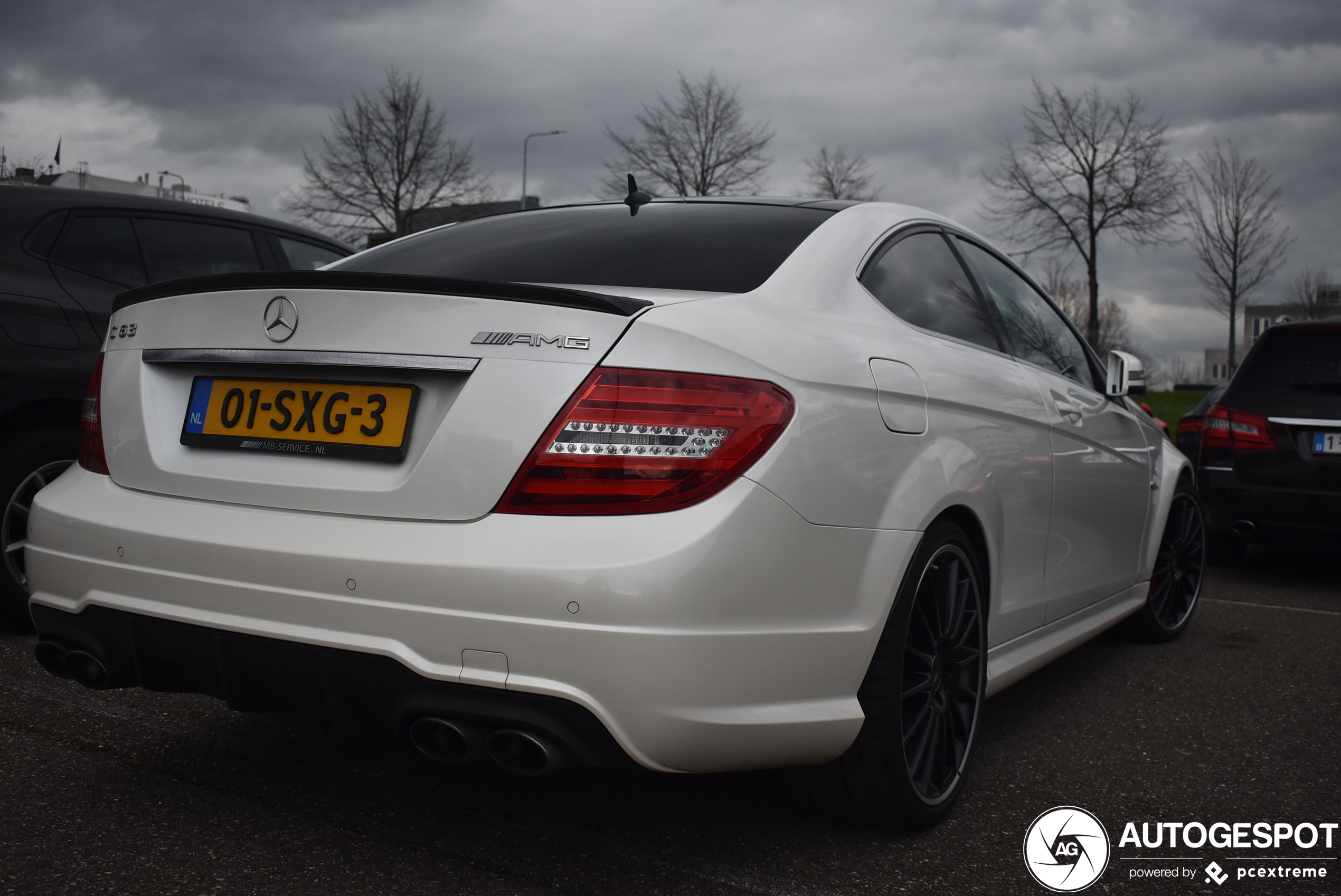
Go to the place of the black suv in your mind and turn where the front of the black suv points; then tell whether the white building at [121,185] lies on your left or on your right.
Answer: on your left

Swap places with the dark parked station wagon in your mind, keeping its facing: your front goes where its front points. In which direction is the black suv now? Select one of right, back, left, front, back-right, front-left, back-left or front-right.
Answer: back-left

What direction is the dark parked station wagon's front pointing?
away from the camera

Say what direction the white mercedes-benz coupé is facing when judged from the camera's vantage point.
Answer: facing away from the viewer and to the right of the viewer

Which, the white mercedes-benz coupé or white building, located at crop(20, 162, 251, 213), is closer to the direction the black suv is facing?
the white building

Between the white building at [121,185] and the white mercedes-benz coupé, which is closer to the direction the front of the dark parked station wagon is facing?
the white building

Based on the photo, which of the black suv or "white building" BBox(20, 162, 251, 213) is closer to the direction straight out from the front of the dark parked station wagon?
the white building

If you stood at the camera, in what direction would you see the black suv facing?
facing away from the viewer and to the right of the viewer
